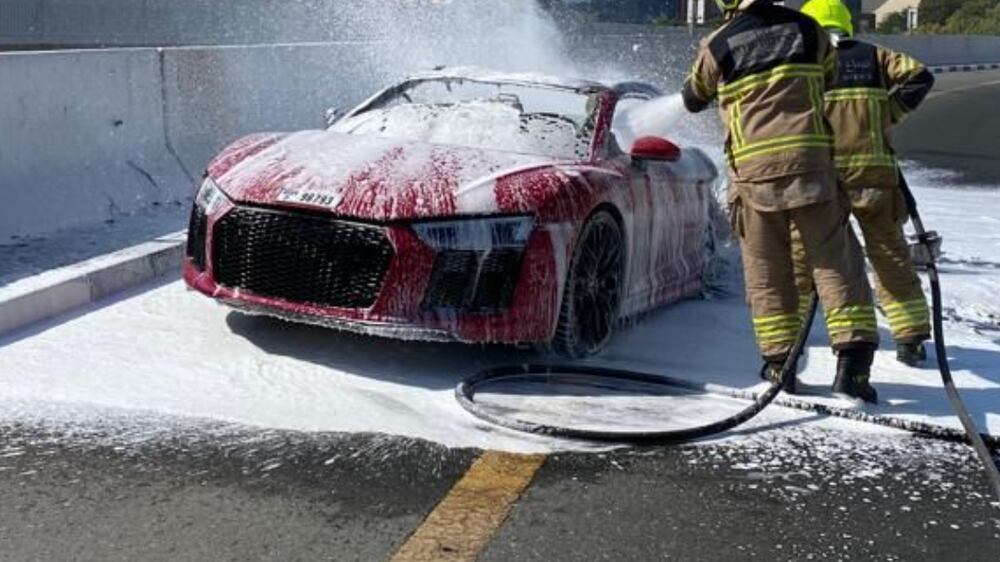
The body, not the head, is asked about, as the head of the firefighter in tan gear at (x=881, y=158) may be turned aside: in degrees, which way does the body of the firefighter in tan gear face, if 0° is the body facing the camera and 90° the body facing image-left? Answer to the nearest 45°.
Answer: approximately 135°

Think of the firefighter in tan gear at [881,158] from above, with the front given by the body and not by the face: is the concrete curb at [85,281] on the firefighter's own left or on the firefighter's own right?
on the firefighter's own left

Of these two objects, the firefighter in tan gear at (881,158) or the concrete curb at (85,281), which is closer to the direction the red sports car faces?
the concrete curb

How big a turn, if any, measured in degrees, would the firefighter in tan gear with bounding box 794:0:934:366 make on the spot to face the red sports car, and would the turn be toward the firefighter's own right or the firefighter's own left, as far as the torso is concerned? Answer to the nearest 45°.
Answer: approximately 90° to the firefighter's own left

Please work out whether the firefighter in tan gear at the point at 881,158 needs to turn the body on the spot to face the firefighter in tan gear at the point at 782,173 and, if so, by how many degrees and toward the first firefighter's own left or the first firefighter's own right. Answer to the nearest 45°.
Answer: approximately 90° to the first firefighter's own left

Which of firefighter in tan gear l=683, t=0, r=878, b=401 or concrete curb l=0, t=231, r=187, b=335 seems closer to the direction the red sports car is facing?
the concrete curb

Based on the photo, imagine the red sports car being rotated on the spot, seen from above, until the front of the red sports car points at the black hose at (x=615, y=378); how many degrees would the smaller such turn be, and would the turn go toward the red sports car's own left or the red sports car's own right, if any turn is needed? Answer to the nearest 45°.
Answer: approximately 90° to the red sports car's own left

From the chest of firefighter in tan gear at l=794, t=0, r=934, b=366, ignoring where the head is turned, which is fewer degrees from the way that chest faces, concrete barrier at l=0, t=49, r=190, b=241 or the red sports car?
the concrete barrier

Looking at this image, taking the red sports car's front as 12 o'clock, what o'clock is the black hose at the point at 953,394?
The black hose is roughly at 8 o'clock from the red sports car.

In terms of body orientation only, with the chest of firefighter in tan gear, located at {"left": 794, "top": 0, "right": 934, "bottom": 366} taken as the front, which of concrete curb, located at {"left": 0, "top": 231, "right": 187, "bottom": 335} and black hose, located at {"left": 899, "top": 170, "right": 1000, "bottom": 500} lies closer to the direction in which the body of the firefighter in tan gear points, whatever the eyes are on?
the concrete curb

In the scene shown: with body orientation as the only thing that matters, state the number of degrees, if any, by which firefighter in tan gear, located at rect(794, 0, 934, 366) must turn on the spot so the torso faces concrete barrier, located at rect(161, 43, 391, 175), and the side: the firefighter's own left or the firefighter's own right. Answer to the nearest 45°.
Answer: approximately 90° to the firefighter's own left
